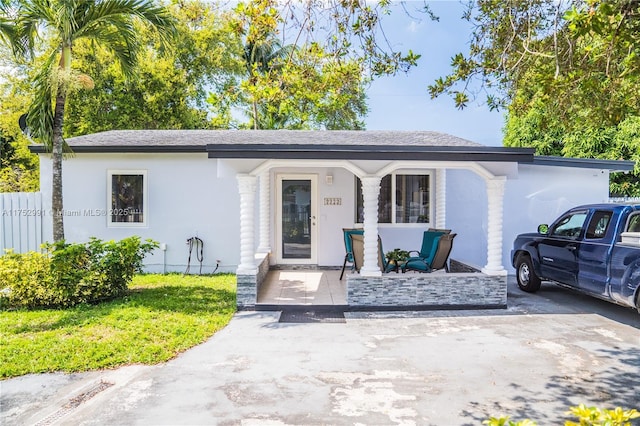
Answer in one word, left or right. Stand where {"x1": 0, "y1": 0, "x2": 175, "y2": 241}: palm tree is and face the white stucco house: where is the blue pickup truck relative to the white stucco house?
right

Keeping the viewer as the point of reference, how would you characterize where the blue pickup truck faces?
facing away from the viewer and to the left of the viewer

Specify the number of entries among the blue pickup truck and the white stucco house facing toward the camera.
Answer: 1

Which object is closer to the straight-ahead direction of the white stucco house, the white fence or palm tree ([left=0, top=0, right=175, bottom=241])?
the palm tree

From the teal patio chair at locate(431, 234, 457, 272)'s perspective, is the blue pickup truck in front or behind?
behind

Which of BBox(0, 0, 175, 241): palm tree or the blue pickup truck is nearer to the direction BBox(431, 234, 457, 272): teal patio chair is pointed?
the palm tree

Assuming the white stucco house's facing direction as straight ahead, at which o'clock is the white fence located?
The white fence is roughly at 3 o'clock from the white stucco house.
